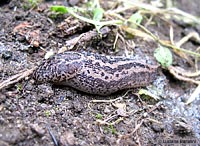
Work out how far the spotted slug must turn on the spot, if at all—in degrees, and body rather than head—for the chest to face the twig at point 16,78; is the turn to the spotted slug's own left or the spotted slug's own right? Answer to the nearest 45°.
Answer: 0° — it already faces it

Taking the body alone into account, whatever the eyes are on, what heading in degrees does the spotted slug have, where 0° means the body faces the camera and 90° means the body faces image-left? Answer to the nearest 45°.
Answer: approximately 90°
